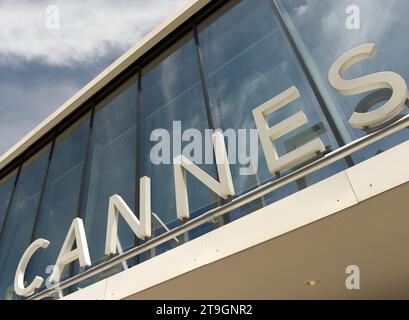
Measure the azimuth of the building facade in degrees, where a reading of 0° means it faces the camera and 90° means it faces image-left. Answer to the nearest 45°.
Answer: approximately 45°
